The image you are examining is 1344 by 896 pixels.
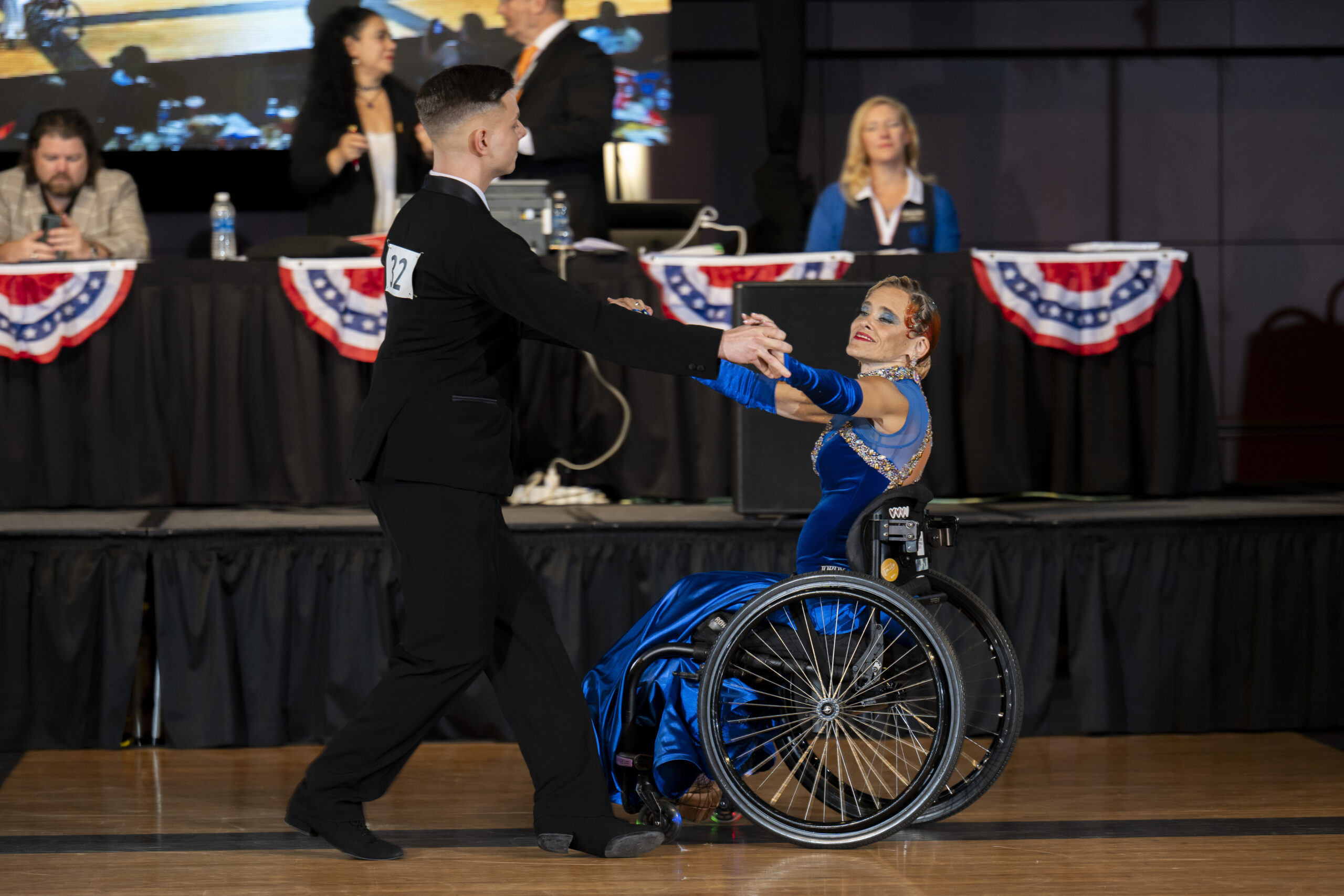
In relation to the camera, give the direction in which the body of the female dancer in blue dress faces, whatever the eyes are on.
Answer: to the viewer's left

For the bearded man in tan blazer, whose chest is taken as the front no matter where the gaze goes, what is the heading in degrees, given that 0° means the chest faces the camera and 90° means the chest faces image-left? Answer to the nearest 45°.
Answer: approximately 0°

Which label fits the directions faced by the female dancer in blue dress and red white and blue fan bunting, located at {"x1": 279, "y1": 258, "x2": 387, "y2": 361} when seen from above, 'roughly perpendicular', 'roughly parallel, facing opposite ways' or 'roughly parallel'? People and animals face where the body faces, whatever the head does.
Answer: roughly perpendicular

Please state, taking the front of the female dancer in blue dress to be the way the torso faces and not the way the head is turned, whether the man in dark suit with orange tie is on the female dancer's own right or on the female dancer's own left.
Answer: on the female dancer's own right

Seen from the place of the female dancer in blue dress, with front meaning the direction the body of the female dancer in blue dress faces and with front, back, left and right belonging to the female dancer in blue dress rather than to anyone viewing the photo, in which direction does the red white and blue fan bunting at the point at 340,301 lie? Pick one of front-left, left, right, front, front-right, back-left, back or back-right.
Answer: front-right

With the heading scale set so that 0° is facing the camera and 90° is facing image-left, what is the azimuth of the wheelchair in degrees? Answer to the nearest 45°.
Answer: approximately 90°

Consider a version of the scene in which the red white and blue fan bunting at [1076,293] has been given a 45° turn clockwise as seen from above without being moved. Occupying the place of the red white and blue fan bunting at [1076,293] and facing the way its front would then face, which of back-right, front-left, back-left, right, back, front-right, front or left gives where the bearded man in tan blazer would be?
front-right

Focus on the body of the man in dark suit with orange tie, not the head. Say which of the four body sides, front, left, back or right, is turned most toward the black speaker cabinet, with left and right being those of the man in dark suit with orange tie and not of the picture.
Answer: left

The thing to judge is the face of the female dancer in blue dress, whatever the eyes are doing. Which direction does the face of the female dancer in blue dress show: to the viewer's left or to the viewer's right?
to the viewer's left

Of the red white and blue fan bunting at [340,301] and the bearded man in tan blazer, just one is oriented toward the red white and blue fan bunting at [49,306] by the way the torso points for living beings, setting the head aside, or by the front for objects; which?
the bearded man in tan blazer
